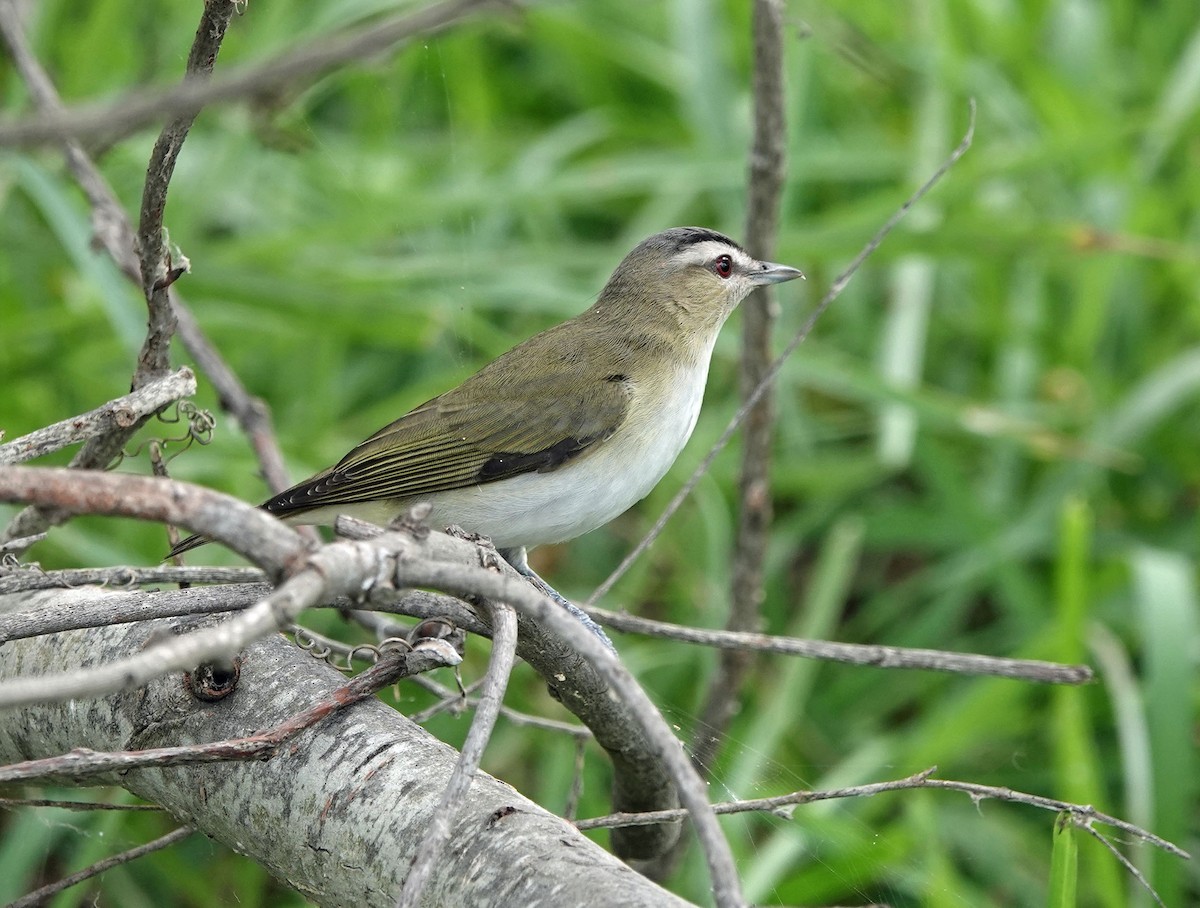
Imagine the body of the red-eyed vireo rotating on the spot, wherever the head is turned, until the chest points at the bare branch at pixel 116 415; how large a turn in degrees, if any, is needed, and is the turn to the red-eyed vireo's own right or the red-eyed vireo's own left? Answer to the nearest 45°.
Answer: approximately 135° to the red-eyed vireo's own right

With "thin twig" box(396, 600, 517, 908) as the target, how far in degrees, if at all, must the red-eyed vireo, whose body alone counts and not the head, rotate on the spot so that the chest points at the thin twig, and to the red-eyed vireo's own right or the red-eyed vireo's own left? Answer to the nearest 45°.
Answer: approximately 90° to the red-eyed vireo's own right

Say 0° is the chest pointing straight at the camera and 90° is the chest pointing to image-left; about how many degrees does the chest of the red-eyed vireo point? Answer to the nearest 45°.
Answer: approximately 270°
